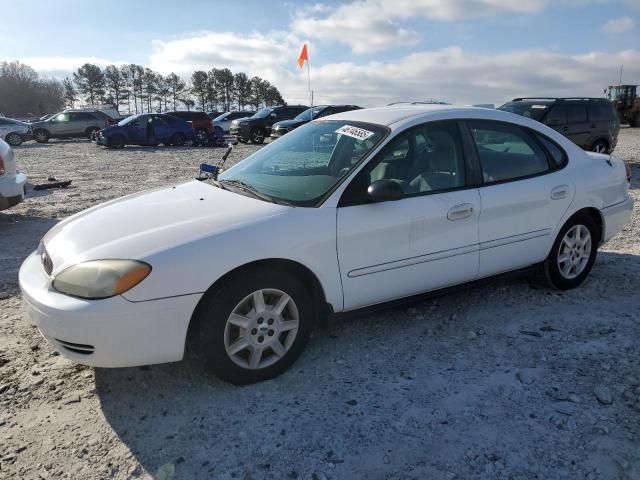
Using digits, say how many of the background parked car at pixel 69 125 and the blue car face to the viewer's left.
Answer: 2

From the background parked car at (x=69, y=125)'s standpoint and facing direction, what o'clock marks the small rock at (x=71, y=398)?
The small rock is roughly at 9 o'clock from the background parked car.

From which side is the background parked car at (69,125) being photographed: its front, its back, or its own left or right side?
left

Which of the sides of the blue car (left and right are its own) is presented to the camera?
left

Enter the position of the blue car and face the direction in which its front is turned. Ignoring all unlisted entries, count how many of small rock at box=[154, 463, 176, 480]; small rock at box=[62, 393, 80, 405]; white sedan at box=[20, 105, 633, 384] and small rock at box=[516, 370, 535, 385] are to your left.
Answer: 4

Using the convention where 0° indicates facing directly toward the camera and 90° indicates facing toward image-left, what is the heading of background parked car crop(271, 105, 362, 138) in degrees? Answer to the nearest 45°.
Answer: approximately 45°

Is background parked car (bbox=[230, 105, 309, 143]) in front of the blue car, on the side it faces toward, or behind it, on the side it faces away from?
behind

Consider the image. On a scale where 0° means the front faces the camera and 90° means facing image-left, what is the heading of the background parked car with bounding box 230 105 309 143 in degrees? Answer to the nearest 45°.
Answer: approximately 45°

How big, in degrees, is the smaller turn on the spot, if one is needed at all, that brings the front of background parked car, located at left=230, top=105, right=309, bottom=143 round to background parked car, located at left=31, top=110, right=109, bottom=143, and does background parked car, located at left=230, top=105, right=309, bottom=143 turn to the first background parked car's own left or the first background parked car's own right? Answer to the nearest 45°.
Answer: approximately 90° to the first background parked car's own right
